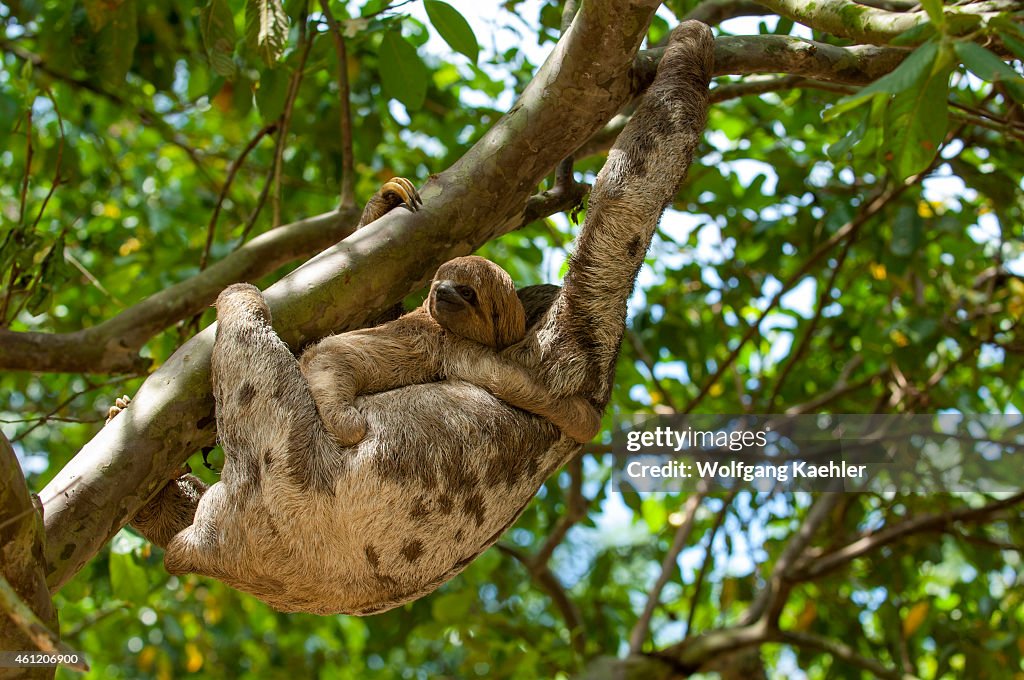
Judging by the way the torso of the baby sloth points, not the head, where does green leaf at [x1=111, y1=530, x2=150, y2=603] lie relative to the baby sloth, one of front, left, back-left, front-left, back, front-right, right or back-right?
back-left

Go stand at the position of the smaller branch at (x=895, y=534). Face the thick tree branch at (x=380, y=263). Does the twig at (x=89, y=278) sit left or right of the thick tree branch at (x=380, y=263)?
right
